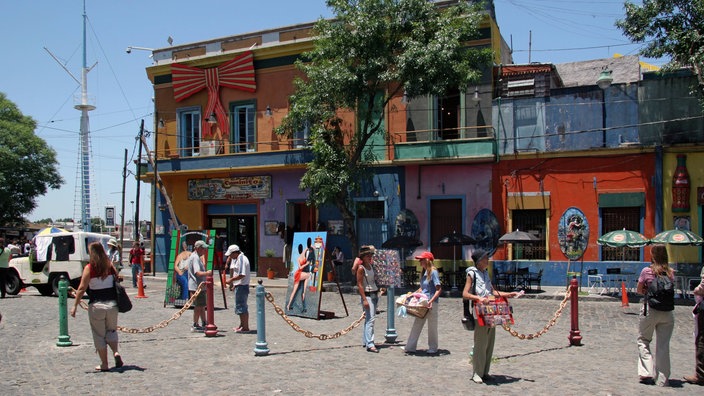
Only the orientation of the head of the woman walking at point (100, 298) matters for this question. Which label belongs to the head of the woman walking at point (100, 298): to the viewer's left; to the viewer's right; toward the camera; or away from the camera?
away from the camera

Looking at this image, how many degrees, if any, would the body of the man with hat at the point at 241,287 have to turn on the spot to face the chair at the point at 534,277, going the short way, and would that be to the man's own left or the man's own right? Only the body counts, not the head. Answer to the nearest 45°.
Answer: approximately 135° to the man's own right

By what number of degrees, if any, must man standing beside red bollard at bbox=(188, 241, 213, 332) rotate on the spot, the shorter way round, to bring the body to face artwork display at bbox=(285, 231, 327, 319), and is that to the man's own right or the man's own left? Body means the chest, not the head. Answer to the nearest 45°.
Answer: approximately 45° to the man's own left

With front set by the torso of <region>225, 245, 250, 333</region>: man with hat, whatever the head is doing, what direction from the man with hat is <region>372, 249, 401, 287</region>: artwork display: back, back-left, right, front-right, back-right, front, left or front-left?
back

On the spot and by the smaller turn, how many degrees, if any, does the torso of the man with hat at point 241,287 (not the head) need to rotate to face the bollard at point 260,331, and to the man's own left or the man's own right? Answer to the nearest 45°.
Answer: approximately 90° to the man's own left

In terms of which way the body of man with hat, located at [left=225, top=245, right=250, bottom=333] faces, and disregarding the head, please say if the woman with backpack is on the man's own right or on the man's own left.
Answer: on the man's own left

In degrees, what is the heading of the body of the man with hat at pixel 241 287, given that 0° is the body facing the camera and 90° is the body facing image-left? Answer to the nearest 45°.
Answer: approximately 90°

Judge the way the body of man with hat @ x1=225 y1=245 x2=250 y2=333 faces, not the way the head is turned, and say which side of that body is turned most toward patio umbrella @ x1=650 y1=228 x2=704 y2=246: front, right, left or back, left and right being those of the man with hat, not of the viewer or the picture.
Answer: back

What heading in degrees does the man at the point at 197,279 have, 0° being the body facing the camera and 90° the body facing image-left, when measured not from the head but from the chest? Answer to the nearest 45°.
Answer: approximately 270°

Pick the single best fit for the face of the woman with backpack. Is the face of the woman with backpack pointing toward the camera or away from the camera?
away from the camera
